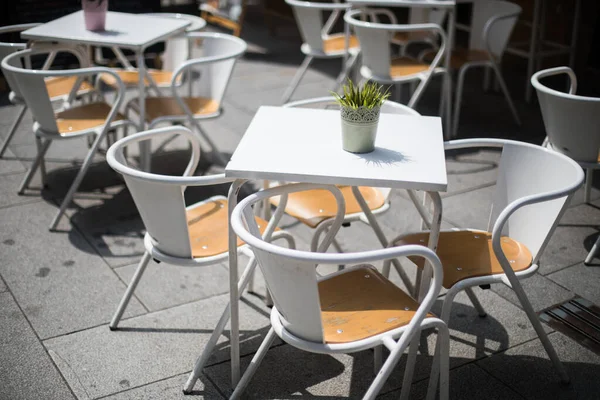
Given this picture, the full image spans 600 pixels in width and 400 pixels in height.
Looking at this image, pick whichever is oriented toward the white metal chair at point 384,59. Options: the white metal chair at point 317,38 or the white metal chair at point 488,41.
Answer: the white metal chair at point 488,41

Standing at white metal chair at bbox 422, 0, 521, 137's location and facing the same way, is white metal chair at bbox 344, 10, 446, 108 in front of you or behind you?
in front

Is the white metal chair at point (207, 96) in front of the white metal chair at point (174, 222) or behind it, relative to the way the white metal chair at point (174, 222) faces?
in front

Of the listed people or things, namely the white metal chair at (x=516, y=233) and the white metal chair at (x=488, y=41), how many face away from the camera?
0

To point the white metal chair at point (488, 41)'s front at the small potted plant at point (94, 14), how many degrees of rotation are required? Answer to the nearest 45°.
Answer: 0° — it already faces it

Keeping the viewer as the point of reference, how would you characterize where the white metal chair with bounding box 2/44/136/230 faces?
facing away from the viewer and to the right of the viewer

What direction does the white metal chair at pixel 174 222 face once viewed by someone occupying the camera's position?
facing away from the viewer and to the right of the viewer

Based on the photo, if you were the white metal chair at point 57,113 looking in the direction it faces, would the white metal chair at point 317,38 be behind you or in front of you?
in front
